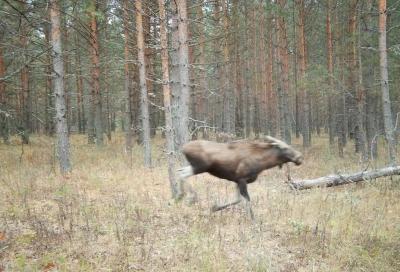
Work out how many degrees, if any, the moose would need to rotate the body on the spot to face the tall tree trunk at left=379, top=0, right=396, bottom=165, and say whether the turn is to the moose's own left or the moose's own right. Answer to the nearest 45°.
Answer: approximately 45° to the moose's own left

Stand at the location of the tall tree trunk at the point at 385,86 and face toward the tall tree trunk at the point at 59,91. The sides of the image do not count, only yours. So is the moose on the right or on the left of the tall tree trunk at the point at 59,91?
left

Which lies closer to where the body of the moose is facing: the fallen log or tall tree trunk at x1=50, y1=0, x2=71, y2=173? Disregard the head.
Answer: the fallen log

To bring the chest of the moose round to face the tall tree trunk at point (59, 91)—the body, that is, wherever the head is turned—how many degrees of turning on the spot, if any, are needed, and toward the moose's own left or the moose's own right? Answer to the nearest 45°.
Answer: approximately 135° to the moose's own left

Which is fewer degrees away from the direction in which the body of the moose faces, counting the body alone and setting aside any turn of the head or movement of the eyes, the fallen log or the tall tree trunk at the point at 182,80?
the fallen log

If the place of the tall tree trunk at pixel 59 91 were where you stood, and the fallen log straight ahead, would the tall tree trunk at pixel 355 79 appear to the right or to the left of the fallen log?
left

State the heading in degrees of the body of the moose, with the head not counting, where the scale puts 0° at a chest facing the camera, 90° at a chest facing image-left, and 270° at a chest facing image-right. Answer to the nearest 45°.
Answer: approximately 270°

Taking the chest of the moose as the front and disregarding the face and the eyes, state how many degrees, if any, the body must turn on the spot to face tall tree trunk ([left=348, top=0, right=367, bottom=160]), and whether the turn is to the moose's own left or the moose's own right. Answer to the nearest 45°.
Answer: approximately 90° to the moose's own left
